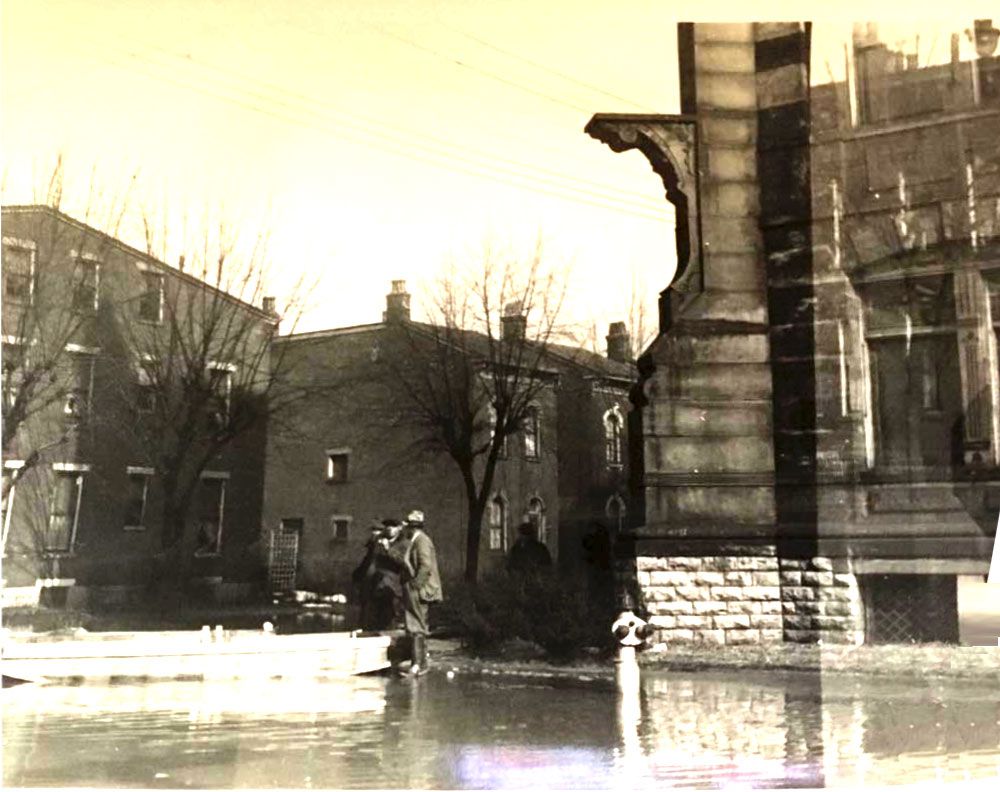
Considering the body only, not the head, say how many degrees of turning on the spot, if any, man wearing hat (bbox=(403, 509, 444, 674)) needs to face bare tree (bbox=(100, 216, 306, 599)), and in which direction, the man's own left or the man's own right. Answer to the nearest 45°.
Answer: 0° — they already face it

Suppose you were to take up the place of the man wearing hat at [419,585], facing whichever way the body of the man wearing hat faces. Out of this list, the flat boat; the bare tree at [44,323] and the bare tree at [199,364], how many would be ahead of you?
3

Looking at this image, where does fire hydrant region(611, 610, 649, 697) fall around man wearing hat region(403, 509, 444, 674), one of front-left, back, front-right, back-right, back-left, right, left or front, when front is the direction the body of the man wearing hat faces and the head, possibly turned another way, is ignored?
back

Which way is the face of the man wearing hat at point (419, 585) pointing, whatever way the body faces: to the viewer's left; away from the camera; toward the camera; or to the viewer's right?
to the viewer's left

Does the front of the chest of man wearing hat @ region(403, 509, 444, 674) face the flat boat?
yes

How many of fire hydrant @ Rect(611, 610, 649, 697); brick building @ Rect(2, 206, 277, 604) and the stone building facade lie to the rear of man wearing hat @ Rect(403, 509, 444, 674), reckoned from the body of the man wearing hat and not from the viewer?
2

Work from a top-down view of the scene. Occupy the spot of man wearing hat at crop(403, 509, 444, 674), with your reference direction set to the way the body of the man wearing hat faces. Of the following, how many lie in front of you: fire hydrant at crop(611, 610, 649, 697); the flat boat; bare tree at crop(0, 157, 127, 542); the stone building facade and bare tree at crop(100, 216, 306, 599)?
3

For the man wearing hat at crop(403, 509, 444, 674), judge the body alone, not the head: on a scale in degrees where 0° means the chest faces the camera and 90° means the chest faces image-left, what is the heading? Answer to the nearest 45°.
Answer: approximately 90°
